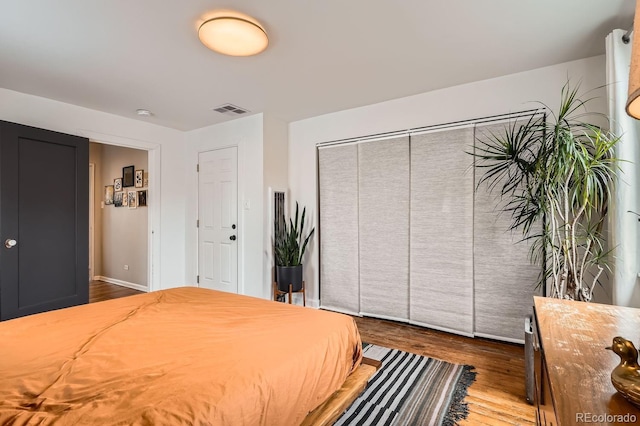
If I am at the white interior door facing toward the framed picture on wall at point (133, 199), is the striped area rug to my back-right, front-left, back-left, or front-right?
back-left

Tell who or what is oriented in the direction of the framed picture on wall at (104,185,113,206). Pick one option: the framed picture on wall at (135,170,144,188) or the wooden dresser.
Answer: the wooden dresser

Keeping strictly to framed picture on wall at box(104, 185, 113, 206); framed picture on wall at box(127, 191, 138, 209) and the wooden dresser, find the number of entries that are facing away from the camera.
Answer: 0

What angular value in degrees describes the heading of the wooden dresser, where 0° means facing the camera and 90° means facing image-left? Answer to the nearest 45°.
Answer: approximately 90°

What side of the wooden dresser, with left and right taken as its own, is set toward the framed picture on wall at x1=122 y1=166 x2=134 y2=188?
front

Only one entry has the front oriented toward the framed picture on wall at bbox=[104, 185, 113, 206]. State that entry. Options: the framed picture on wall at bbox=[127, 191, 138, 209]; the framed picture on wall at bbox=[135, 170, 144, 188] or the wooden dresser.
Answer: the wooden dresser
